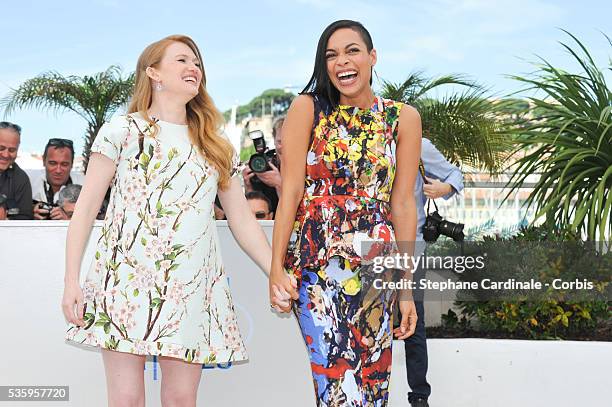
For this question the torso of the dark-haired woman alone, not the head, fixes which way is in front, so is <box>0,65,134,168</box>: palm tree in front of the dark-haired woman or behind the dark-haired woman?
behind

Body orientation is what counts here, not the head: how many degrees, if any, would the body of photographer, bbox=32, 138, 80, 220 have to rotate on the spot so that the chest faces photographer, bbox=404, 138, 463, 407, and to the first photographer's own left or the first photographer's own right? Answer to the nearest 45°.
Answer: approximately 45° to the first photographer's own left

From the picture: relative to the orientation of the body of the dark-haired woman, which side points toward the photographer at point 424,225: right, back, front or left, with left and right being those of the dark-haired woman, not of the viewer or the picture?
back

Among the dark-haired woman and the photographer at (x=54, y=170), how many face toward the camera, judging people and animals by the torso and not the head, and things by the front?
2

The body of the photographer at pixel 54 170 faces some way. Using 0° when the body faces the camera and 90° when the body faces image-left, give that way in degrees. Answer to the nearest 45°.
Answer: approximately 0°

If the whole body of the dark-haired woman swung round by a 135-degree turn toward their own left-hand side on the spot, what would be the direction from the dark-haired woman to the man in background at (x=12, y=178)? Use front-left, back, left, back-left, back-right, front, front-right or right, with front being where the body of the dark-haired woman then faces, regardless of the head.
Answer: left

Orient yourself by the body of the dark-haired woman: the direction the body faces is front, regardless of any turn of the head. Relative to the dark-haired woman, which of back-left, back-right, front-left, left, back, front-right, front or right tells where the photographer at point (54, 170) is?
back-right

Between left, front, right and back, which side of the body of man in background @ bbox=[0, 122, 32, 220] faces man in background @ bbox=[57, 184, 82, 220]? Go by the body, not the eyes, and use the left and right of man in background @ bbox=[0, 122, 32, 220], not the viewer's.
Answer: left

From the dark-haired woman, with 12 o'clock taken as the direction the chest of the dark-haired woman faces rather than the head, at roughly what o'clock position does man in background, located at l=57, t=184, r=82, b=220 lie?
The man in background is roughly at 5 o'clock from the dark-haired woman.

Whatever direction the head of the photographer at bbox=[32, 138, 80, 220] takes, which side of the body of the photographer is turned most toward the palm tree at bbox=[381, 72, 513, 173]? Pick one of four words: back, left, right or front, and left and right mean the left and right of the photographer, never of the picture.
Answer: left

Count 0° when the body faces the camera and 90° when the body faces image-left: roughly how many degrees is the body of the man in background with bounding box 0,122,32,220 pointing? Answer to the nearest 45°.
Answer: approximately 45°
